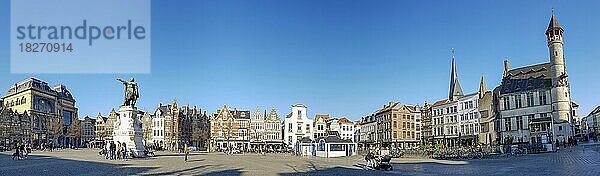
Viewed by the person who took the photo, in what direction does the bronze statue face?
facing the viewer and to the left of the viewer
